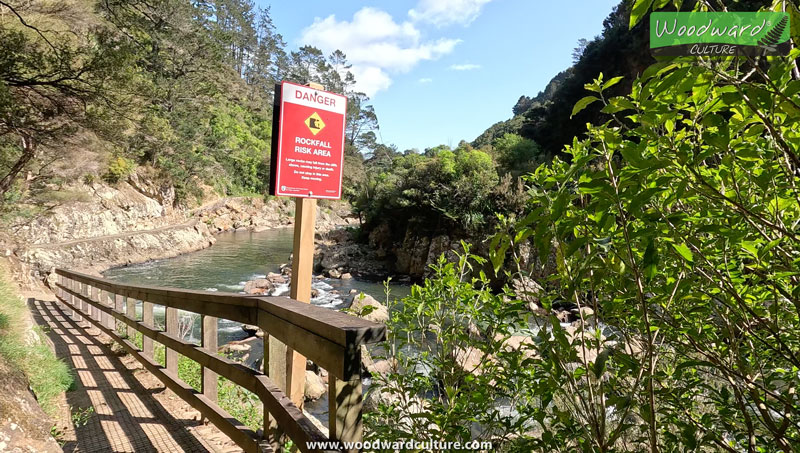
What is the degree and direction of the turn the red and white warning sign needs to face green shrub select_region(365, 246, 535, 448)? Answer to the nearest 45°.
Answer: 0° — it already faces it

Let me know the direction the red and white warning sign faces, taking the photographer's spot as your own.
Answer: facing the viewer and to the right of the viewer

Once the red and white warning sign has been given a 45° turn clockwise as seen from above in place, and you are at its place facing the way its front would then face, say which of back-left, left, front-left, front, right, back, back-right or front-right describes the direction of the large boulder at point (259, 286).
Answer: back

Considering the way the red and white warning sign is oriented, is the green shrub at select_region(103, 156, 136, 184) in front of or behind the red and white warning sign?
behind
